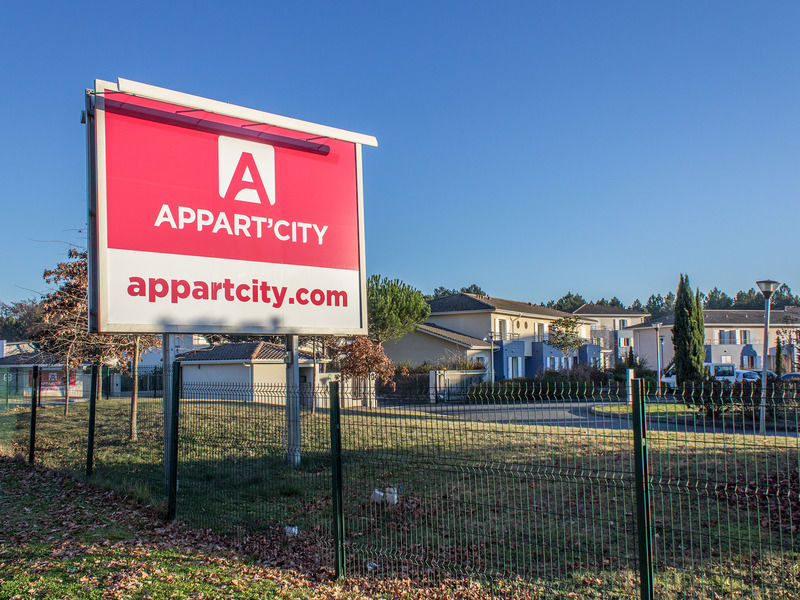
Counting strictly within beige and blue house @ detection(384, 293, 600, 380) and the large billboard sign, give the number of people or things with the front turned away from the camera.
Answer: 0

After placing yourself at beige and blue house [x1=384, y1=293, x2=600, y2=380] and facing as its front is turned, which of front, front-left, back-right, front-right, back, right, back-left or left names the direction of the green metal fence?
front-right

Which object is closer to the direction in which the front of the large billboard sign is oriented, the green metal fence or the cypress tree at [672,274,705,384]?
the green metal fence

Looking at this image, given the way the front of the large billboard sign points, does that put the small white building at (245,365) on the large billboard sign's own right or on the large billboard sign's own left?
on the large billboard sign's own left

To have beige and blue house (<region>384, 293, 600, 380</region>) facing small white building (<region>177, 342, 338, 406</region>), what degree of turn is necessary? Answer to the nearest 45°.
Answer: approximately 90° to its right

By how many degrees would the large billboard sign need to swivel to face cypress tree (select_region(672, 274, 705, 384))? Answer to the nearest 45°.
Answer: approximately 90° to its left

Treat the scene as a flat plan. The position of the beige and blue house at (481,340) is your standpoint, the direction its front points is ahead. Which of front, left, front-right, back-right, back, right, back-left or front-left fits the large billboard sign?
front-right

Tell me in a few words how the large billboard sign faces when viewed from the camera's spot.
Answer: facing the viewer and to the right of the viewer
